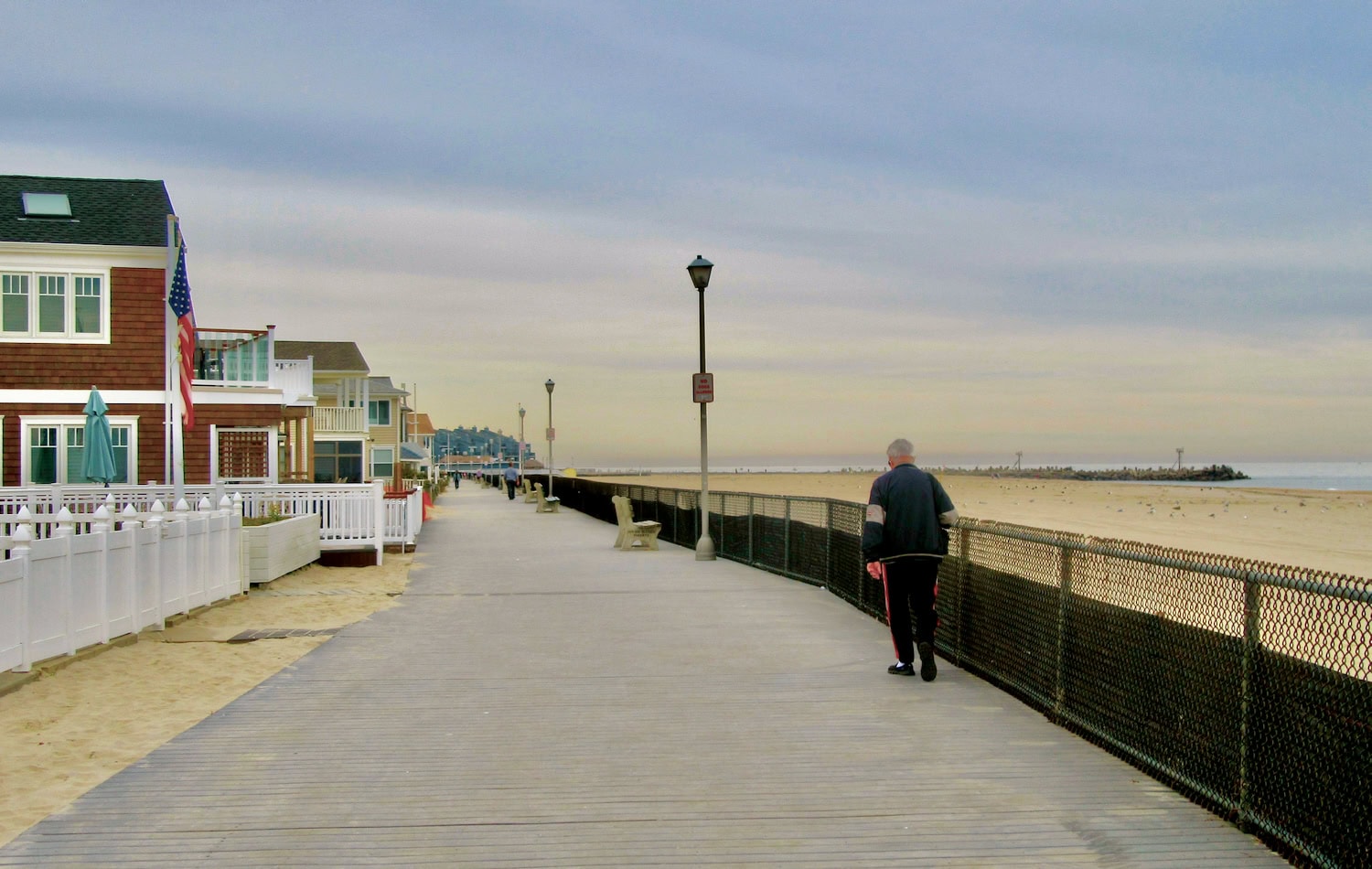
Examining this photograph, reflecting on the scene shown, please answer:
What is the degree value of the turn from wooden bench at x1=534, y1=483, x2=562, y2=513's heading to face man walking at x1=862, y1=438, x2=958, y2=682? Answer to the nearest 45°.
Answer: approximately 90° to its right

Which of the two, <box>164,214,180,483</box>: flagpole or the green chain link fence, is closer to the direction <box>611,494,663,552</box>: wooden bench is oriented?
the green chain link fence

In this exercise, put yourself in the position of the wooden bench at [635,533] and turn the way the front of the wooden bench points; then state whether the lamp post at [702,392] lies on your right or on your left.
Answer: on your right

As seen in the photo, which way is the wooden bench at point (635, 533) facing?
to the viewer's right

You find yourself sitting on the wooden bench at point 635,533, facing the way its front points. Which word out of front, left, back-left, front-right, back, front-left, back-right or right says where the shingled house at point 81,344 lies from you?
back

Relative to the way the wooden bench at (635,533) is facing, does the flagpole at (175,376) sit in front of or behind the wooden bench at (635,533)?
behind

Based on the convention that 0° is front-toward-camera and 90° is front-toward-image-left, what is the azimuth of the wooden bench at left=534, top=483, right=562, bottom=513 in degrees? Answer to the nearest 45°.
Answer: approximately 270°

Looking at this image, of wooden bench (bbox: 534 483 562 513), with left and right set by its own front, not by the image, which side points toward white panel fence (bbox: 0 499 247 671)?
right
